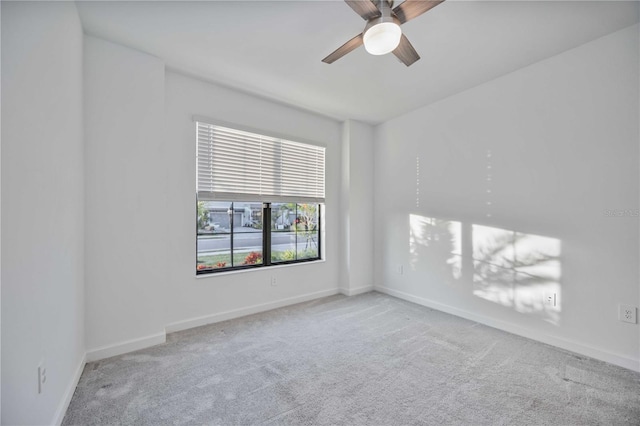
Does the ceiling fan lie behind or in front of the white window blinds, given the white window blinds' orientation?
in front

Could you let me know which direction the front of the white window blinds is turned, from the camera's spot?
facing the viewer and to the right of the viewer
